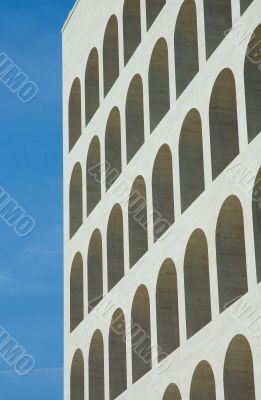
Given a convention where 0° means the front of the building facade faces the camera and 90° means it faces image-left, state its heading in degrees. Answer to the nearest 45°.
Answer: approximately 45°
